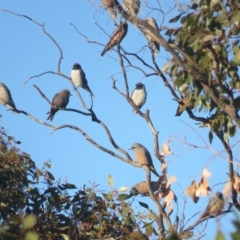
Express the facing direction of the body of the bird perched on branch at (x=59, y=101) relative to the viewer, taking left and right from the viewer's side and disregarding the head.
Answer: facing to the right of the viewer

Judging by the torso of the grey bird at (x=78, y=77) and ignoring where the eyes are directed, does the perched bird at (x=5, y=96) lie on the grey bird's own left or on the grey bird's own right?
on the grey bird's own right

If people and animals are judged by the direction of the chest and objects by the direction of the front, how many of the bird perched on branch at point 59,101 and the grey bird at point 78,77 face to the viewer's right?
1

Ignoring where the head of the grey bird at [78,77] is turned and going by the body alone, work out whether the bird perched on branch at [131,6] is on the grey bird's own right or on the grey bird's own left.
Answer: on the grey bird's own left
